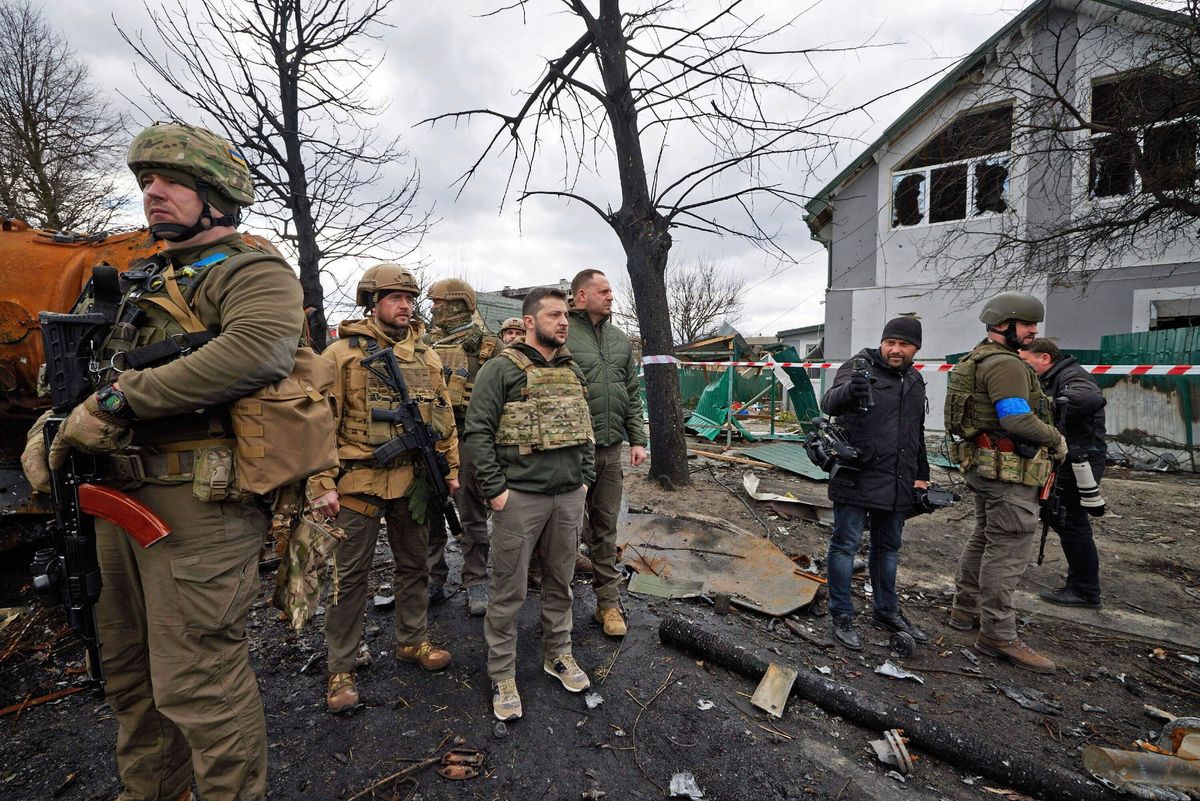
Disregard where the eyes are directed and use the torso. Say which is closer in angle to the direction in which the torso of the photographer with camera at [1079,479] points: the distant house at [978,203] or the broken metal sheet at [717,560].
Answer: the broken metal sheet

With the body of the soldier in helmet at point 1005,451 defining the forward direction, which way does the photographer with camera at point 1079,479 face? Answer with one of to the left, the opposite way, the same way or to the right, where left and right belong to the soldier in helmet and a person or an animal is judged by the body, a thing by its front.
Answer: the opposite way

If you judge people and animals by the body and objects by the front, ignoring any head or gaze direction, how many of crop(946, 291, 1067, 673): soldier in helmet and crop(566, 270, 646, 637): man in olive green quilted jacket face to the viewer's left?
0

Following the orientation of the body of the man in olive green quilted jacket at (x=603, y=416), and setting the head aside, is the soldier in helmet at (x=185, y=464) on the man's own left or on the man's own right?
on the man's own right

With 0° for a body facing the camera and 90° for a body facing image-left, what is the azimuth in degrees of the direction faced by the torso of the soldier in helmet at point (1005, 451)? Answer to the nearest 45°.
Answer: approximately 270°

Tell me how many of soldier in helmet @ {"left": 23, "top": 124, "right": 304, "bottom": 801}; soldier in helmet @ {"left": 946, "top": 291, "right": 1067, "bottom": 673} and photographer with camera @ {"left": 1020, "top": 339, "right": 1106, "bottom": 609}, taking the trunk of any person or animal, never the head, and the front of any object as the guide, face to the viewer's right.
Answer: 1

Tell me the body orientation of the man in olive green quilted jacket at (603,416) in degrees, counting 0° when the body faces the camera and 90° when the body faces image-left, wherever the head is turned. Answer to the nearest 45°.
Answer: approximately 315°

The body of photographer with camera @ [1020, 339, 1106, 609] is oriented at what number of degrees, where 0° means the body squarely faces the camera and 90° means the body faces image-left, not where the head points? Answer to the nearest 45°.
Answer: approximately 90°
